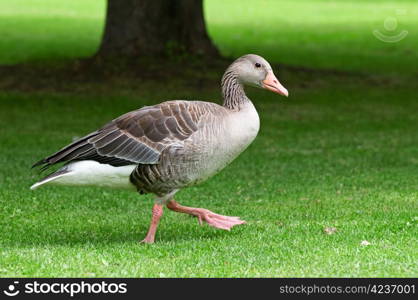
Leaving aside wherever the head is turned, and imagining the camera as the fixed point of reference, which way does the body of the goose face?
to the viewer's right
